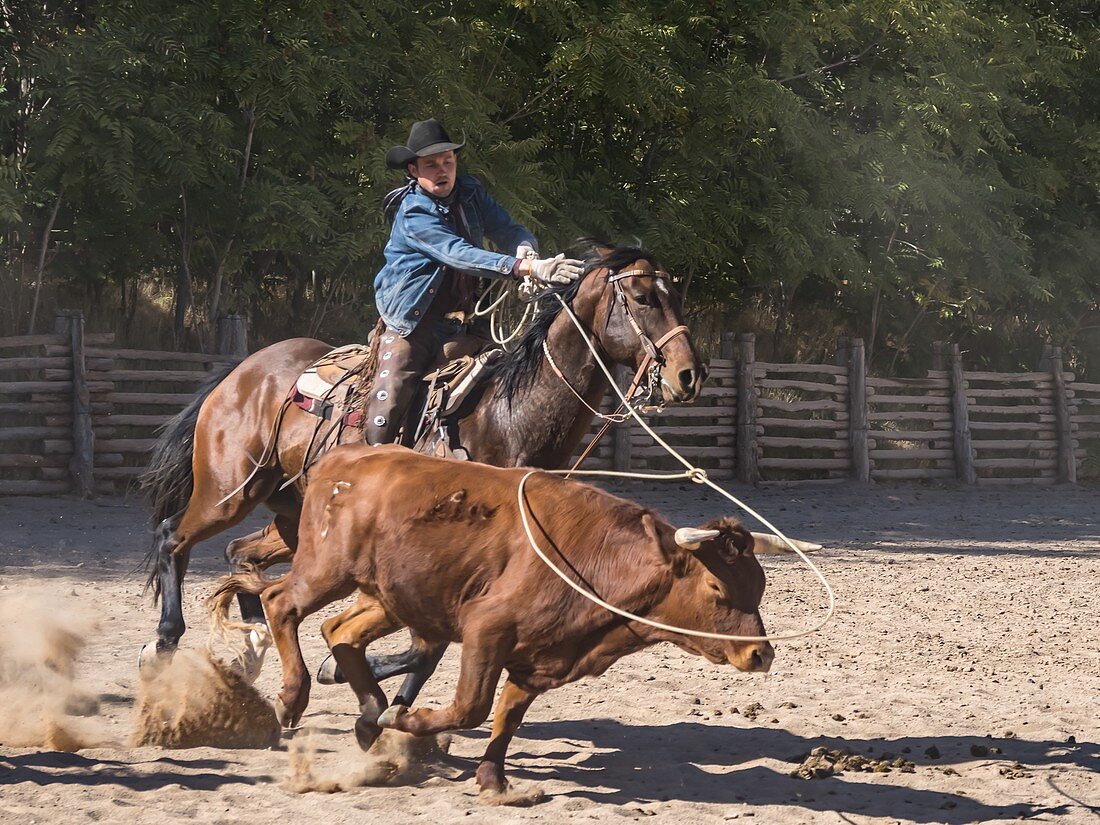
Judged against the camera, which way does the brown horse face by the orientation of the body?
to the viewer's right

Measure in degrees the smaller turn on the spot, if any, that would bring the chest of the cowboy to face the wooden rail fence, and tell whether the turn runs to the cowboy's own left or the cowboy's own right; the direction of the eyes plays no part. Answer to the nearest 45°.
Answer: approximately 135° to the cowboy's own left

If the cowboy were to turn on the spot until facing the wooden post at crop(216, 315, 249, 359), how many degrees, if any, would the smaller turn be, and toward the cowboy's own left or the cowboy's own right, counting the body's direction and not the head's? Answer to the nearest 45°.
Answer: approximately 135° to the cowboy's own left

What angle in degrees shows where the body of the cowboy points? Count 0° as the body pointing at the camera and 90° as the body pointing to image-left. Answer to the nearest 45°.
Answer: approximately 315°

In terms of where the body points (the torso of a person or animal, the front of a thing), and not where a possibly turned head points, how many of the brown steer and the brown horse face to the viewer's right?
2

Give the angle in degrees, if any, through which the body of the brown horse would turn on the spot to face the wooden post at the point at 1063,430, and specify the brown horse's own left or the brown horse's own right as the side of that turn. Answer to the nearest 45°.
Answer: approximately 45° to the brown horse's own left

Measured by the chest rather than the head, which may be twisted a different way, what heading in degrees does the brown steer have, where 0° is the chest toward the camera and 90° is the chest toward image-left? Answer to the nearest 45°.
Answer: approximately 270°

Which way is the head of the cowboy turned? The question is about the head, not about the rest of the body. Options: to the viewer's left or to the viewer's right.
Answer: to the viewer's right

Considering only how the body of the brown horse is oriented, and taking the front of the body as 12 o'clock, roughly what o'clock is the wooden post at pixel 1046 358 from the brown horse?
The wooden post is roughly at 10 o'clock from the brown horse.
